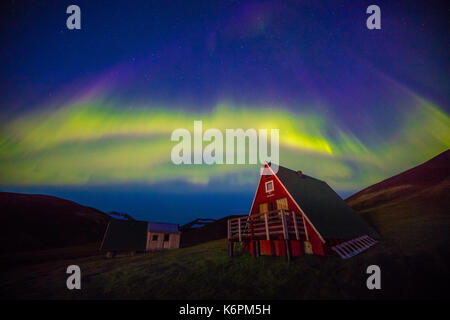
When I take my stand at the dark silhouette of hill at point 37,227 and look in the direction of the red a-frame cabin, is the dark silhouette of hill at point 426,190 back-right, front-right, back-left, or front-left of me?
front-left

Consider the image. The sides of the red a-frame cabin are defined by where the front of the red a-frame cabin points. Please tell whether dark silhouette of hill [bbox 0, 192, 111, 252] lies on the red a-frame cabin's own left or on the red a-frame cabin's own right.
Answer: on the red a-frame cabin's own right

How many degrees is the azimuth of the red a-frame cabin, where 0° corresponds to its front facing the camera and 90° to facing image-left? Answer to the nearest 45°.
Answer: approximately 45°
